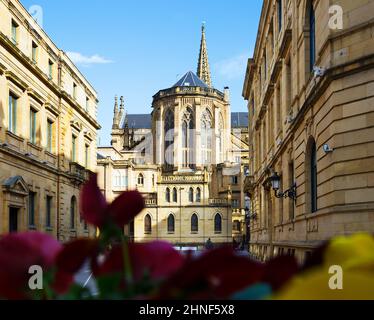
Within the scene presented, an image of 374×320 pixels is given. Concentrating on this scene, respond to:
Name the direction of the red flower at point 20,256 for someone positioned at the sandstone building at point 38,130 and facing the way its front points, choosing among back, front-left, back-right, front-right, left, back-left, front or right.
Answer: right

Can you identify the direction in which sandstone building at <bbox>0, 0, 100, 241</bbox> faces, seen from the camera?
facing to the right of the viewer

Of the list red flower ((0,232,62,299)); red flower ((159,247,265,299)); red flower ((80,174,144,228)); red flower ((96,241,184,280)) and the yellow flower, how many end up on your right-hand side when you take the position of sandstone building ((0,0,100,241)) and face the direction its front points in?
5

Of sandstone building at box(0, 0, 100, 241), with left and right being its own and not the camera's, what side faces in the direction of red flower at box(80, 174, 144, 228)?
right

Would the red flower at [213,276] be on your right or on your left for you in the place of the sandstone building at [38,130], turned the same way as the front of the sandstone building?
on your right

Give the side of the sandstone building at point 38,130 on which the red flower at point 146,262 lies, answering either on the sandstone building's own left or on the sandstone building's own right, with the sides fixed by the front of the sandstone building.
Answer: on the sandstone building's own right

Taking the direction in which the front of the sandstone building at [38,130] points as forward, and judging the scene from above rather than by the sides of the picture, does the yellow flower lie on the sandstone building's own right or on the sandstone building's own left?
on the sandstone building's own right

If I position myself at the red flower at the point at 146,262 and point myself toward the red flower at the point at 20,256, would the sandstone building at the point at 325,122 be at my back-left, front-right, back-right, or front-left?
back-right
